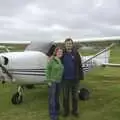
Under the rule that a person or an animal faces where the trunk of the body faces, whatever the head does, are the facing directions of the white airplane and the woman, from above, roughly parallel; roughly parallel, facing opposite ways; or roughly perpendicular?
roughly perpendicular

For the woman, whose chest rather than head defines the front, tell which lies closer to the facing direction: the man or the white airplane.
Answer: the man

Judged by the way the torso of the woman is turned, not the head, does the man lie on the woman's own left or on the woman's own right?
on the woman's own left

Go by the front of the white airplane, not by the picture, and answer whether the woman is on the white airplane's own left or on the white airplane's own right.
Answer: on the white airplane's own left

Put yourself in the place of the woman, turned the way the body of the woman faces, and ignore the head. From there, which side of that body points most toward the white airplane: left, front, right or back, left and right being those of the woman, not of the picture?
back

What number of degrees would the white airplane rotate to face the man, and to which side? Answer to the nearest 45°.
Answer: approximately 90° to its left

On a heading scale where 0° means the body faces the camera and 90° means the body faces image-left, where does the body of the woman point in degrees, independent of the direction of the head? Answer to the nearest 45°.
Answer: approximately 315°

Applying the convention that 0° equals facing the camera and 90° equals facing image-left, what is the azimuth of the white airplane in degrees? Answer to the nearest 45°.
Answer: approximately 45°
